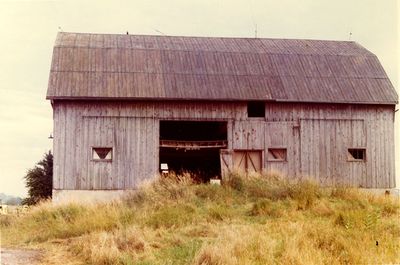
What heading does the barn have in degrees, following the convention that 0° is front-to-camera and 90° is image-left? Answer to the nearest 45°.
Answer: approximately 0°
